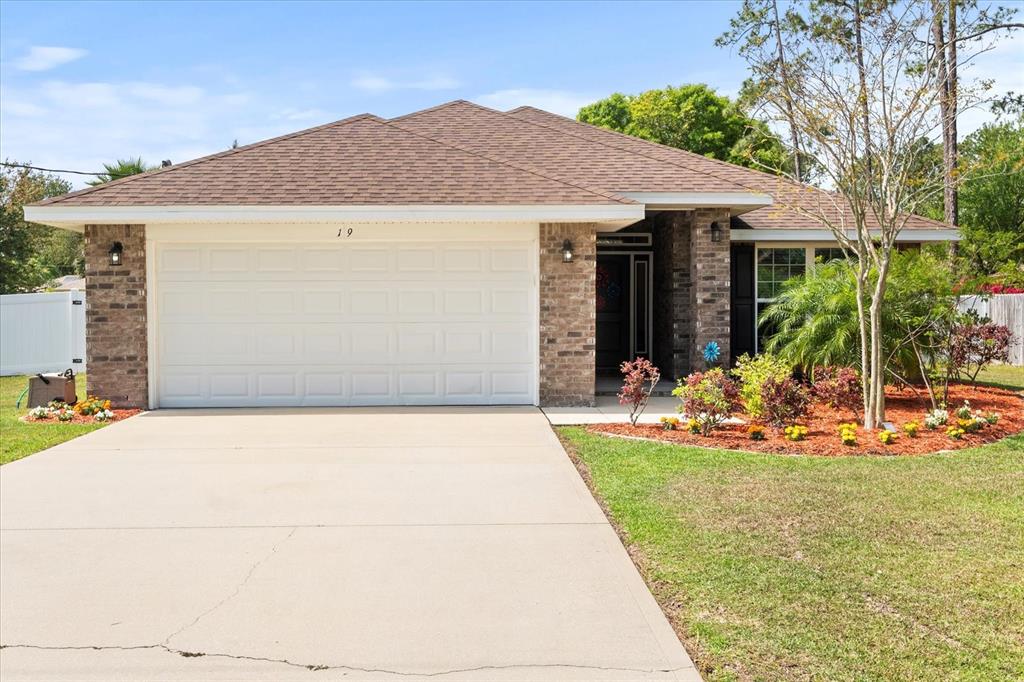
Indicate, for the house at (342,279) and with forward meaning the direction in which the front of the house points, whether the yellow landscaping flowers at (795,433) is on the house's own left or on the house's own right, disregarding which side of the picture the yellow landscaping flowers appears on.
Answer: on the house's own left

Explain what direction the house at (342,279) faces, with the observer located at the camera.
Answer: facing the viewer

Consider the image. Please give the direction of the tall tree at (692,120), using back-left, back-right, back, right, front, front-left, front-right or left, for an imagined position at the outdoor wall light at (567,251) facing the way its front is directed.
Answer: back

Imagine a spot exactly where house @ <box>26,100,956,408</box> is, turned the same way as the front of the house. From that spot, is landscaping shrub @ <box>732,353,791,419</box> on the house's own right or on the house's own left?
on the house's own left

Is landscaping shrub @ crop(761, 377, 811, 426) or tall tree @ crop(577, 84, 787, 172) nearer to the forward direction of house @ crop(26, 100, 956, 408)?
the landscaping shrub

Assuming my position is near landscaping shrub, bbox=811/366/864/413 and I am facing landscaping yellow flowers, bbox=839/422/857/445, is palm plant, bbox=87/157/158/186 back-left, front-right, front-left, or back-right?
back-right

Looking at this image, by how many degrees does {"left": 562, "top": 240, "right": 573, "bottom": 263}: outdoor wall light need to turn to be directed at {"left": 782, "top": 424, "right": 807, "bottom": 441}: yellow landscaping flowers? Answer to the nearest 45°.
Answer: approximately 45° to its left

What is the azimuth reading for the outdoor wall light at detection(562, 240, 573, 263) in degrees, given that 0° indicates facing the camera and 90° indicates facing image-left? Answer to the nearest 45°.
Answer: approximately 0°
